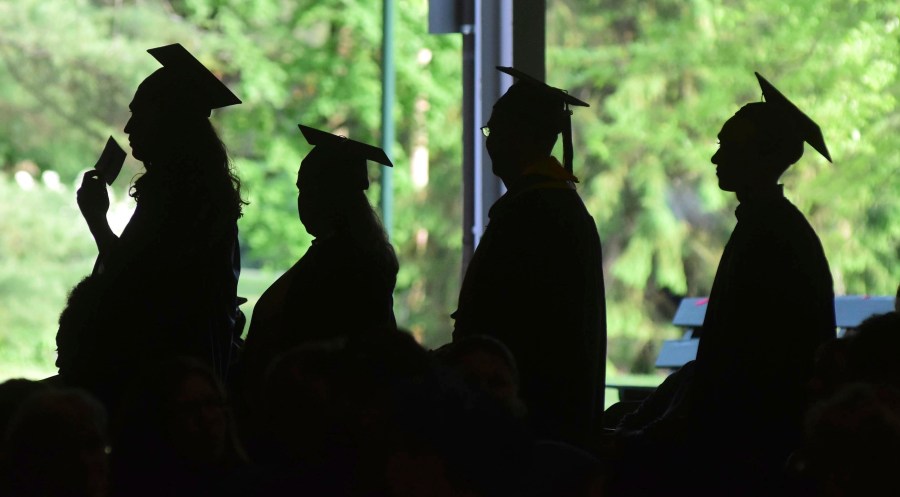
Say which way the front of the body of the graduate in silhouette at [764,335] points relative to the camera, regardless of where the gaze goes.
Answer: to the viewer's left

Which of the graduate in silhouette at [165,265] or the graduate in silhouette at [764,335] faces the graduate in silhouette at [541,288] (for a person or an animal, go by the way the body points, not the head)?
the graduate in silhouette at [764,335]

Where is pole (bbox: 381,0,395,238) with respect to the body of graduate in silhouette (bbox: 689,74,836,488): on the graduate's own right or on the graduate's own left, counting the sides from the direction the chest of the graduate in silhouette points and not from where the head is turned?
on the graduate's own right

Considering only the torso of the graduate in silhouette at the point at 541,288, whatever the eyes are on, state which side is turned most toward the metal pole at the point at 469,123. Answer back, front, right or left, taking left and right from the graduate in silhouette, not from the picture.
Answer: right

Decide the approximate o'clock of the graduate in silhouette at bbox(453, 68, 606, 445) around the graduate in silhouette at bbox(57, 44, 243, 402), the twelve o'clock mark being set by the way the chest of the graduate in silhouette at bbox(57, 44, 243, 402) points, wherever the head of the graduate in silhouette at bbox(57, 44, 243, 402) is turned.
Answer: the graduate in silhouette at bbox(453, 68, 606, 445) is roughly at 6 o'clock from the graduate in silhouette at bbox(57, 44, 243, 402).

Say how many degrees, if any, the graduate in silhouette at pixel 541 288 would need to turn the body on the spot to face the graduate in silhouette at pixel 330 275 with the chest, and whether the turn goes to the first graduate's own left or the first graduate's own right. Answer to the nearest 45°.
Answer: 0° — they already face them

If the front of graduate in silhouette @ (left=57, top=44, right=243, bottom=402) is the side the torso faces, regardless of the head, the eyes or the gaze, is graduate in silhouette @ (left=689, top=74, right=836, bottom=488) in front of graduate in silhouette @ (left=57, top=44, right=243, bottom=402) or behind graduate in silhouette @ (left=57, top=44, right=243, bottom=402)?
behind

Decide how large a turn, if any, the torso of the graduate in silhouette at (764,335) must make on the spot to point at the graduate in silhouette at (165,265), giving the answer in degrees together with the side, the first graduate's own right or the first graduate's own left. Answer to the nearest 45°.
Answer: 0° — they already face them

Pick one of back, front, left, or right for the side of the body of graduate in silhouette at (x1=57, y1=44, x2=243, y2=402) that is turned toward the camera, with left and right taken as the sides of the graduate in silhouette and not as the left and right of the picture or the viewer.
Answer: left

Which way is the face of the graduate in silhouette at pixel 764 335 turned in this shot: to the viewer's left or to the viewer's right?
to the viewer's left

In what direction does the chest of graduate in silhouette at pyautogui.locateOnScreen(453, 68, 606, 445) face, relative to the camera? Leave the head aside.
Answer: to the viewer's left
